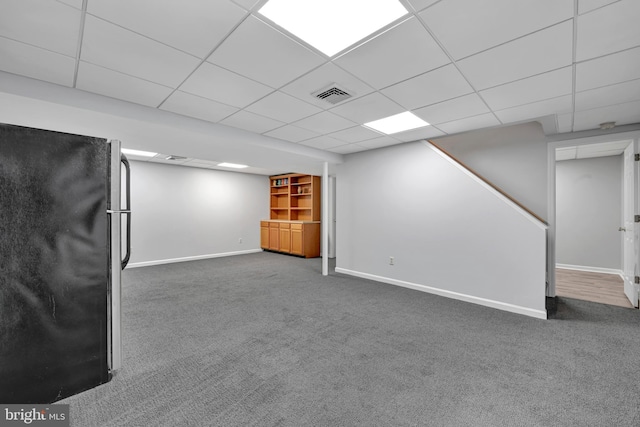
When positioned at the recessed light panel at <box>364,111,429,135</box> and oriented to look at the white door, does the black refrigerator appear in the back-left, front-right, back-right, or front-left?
back-right

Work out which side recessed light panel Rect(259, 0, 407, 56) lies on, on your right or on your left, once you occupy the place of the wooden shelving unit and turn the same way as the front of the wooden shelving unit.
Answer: on your left

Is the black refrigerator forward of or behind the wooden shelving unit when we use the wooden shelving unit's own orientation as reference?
forward

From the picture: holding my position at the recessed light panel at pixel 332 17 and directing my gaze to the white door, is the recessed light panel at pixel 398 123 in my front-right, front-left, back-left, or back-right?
front-left

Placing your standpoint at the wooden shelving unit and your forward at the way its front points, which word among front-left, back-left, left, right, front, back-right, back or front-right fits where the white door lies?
left

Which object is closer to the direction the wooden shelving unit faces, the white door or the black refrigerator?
the black refrigerator

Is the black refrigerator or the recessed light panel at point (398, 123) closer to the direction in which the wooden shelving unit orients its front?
the black refrigerator

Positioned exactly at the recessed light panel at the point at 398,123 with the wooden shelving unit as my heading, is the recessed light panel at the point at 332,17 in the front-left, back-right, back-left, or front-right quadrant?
back-left

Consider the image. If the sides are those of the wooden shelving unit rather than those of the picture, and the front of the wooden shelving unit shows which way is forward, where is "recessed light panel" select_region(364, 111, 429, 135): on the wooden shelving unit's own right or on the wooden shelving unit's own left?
on the wooden shelving unit's own left

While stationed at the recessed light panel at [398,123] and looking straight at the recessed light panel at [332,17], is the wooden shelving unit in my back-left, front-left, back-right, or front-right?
back-right

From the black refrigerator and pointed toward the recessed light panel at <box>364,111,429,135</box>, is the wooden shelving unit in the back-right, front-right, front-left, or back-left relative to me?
front-left

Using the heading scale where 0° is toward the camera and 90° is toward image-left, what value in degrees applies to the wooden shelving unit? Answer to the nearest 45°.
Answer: approximately 45°
